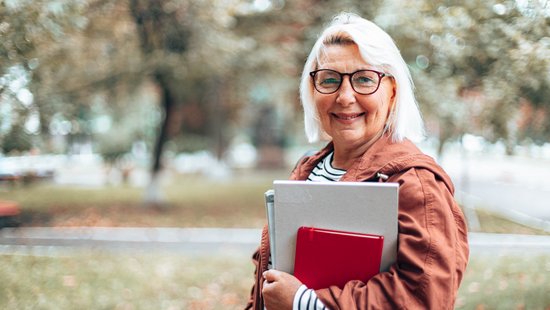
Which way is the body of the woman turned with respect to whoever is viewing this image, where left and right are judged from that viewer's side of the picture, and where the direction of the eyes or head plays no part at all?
facing the viewer and to the left of the viewer
